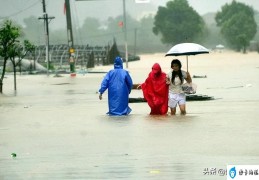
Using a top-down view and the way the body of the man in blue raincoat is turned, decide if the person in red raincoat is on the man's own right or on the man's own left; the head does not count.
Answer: on the man's own right

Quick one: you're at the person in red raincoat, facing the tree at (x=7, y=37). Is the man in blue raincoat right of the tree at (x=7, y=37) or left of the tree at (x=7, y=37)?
left

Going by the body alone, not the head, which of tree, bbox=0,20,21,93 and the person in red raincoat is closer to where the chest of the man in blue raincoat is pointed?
the tree

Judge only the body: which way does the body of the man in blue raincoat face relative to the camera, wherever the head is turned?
away from the camera
